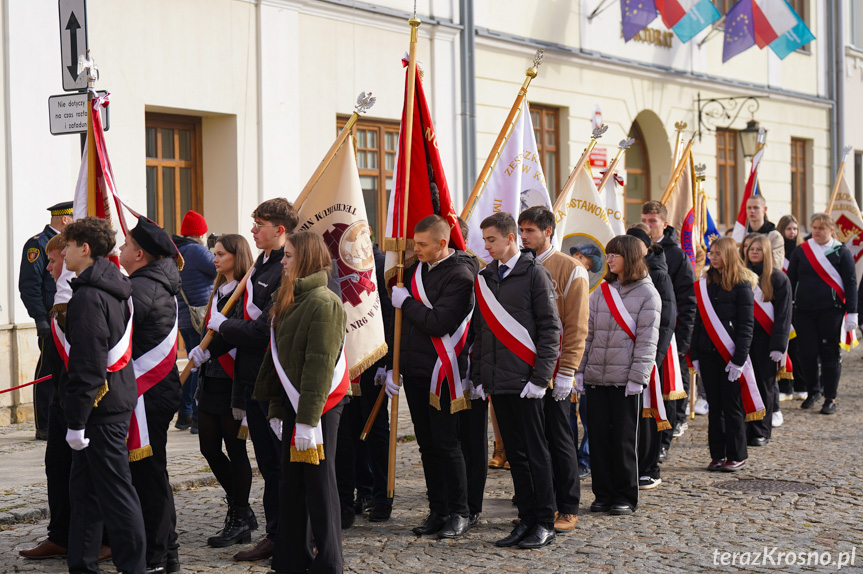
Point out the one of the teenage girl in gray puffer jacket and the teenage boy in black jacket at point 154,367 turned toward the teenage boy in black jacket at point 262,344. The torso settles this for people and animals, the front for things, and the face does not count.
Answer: the teenage girl in gray puffer jacket

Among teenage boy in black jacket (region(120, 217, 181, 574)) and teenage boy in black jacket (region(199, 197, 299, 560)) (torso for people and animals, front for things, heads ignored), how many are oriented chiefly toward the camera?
0

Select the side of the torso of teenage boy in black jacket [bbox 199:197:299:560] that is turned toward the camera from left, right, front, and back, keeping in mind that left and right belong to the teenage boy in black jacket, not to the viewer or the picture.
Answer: left

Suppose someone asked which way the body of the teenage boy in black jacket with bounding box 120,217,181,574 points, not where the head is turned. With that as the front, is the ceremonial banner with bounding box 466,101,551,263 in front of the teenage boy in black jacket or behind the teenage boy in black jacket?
behind

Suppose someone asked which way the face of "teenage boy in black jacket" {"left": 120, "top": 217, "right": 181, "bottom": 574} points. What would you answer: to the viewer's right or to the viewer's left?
to the viewer's left

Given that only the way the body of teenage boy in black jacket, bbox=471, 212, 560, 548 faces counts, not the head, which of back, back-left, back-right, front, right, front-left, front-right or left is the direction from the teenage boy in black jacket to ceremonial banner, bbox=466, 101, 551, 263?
back-right

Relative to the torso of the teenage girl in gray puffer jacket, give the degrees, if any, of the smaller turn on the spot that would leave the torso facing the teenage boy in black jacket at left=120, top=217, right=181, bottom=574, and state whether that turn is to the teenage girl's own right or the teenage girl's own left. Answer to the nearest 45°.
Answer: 0° — they already face them

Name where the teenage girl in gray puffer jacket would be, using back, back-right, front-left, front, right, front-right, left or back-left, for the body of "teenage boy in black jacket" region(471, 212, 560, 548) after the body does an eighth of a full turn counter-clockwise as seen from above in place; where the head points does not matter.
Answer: back-left

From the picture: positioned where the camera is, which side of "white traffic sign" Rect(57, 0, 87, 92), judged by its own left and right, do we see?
front

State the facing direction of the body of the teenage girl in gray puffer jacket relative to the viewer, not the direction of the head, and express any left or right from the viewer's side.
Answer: facing the viewer and to the left of the viewer

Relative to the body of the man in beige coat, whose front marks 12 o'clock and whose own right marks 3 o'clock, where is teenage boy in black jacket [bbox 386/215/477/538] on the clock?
The teenage boy in black jacket is roughly at 1 o'clock from the man in beige coat.

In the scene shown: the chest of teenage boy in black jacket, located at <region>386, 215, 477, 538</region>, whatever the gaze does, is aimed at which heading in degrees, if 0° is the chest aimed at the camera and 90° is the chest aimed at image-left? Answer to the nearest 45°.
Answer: approximately 45°

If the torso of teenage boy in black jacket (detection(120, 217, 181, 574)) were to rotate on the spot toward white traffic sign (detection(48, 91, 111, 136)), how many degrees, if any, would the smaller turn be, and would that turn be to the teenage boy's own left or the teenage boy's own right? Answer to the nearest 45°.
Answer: approximately 90° to the teenage boy's own right

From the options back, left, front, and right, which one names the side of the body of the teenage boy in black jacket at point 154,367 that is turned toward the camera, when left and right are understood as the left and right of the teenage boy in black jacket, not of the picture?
left

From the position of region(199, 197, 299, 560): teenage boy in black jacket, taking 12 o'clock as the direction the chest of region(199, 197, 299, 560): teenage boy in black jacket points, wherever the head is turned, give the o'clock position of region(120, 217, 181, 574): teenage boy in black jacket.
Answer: region(120, 217, 181, 574): teenage boy in black jacket is roughly at 11 o'clock from region(199, 197, 299, 560): teenage boy in black jacket.
